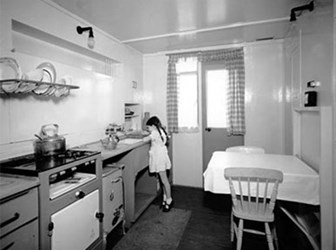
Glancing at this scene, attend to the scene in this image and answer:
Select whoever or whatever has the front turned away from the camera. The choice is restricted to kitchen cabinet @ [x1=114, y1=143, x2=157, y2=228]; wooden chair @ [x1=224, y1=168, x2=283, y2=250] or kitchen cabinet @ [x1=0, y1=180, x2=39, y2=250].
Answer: the wooden chair

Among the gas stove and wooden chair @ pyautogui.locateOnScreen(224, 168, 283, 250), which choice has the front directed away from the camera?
the wooden chair

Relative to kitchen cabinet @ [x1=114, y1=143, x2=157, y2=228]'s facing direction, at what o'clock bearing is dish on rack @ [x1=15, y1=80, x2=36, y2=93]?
The dish on rack is roughly at 3 o'clock from the kitchen cabinet.

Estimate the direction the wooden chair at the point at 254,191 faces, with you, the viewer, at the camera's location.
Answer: facing away from the viewer

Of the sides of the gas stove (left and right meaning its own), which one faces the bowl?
left

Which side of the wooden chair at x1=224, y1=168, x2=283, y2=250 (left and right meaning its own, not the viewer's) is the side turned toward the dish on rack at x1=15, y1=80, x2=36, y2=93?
left

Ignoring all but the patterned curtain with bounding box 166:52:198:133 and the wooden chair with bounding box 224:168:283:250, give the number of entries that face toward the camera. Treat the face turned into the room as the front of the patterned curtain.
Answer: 1

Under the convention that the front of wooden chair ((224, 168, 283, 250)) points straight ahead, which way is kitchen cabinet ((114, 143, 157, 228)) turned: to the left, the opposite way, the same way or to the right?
to the right

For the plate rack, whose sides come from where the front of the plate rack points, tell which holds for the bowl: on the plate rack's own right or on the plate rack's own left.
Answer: on the plate rack's own left

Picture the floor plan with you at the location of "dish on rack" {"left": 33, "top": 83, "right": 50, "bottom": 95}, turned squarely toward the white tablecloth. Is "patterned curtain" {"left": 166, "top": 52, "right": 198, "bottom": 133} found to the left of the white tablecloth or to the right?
left

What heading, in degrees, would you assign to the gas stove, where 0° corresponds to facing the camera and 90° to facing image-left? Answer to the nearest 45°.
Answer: approximately 315°

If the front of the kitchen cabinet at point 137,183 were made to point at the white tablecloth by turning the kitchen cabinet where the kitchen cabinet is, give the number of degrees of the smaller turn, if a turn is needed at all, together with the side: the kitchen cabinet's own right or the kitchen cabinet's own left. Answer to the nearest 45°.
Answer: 0° — it already faces it
